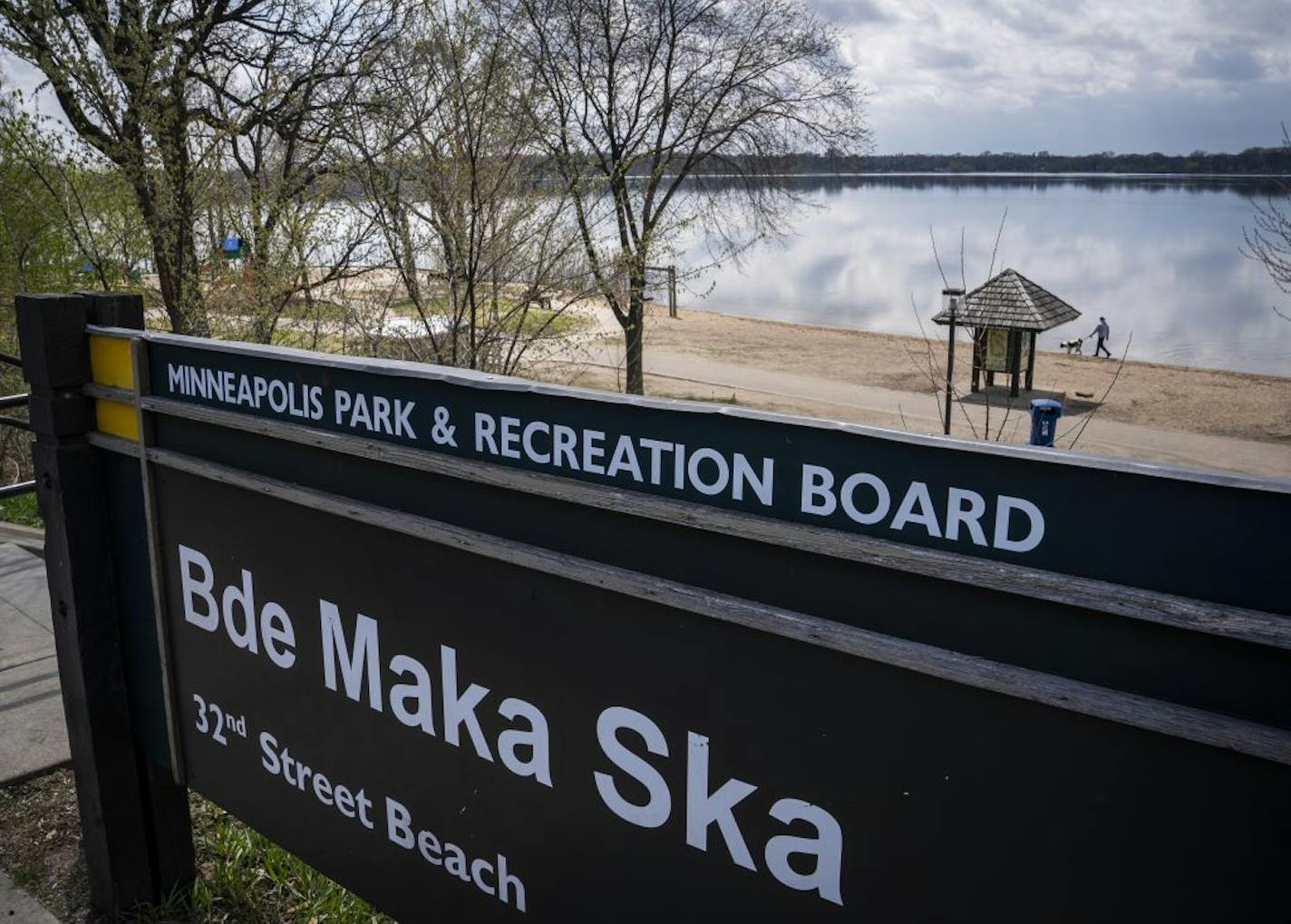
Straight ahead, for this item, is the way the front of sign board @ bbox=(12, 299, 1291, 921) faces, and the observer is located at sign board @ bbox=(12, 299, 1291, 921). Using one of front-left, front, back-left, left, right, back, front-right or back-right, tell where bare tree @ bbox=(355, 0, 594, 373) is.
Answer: back-right

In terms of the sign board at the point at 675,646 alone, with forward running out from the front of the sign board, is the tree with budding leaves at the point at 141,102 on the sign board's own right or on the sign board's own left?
on the sign board's own right

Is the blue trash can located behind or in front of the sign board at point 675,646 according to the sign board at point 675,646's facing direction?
behind

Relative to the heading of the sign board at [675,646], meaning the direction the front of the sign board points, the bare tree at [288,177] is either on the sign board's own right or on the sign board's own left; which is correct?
on the sign board's own right
